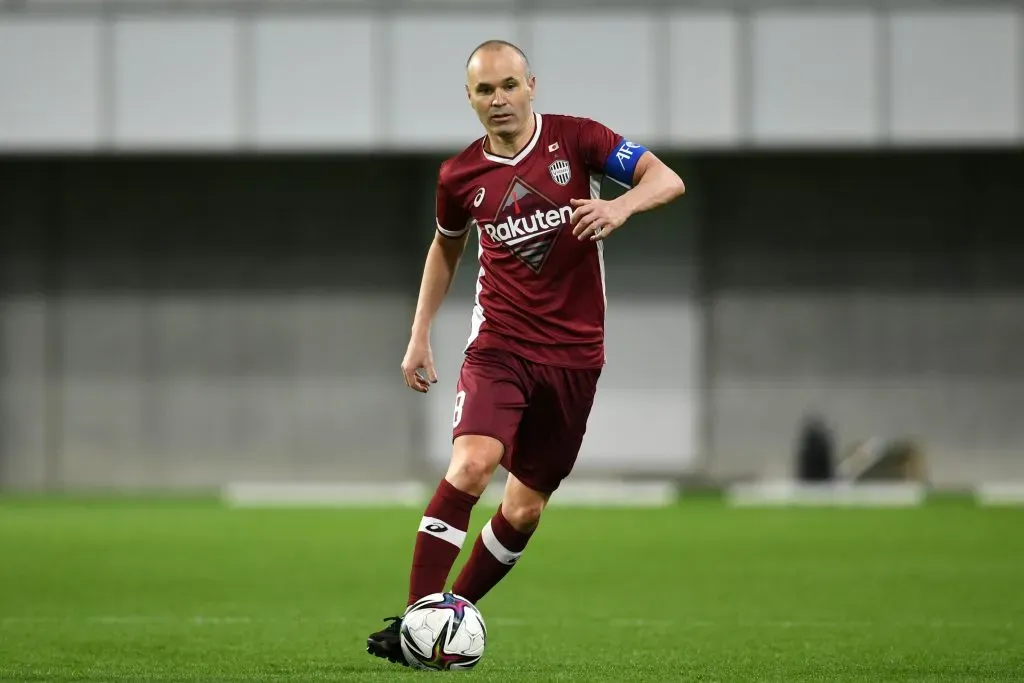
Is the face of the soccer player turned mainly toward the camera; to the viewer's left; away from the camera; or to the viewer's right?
toward the camera

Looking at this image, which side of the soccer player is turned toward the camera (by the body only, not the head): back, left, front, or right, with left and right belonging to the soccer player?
front
